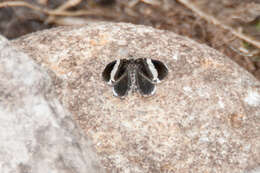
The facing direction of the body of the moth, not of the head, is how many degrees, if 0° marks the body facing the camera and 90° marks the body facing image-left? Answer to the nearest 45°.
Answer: approximately 180°

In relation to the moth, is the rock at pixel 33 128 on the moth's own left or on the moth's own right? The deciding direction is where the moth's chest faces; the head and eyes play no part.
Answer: on the moth's own left

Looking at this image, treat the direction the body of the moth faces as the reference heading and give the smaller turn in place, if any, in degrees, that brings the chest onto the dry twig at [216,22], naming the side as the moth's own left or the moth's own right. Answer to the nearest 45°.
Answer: approximately 45° to the moth's own right

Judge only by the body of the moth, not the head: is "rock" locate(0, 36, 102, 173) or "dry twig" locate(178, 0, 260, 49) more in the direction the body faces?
the dry twig
